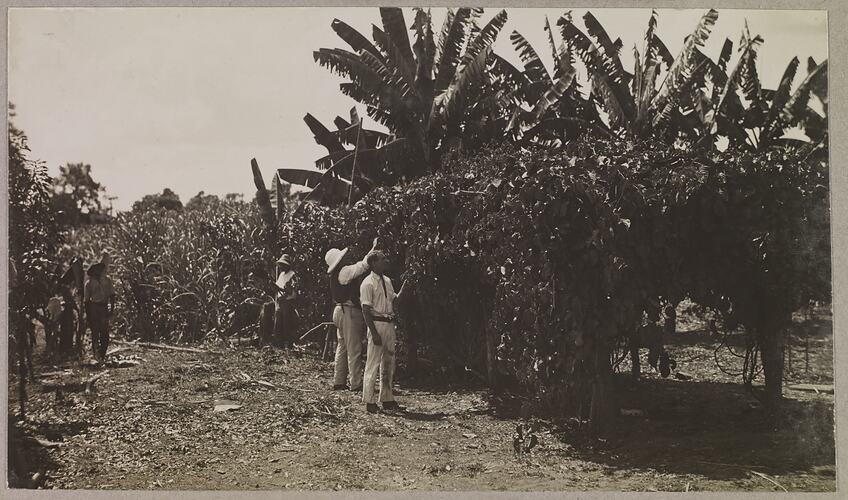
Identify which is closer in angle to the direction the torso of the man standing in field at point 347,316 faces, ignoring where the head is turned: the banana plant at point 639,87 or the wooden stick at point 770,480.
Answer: the banana plant

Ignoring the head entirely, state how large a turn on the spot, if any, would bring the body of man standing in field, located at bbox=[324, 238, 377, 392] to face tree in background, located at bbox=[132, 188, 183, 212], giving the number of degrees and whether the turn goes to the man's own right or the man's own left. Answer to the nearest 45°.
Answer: approximately 45° to the man's own left

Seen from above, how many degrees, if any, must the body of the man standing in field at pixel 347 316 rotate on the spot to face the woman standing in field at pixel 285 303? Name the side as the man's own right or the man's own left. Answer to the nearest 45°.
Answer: approximately 90° to the man's own left

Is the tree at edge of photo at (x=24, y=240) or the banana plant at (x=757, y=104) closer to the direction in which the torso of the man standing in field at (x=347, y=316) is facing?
the banana plant

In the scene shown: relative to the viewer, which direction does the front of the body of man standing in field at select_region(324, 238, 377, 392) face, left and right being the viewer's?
facing away from the viewer and to the right of the viewer

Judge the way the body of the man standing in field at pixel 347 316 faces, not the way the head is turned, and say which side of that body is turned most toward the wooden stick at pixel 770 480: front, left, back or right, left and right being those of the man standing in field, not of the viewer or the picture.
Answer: right

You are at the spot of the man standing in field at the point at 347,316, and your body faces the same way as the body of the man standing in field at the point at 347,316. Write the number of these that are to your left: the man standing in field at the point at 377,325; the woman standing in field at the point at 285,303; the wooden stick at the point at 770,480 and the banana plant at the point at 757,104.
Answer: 1

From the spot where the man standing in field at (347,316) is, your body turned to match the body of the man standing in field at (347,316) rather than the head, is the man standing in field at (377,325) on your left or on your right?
on your right

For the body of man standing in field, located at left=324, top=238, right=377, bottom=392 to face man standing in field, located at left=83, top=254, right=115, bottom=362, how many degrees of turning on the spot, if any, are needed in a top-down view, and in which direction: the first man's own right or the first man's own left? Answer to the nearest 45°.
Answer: approximately 135° to the first man's own left

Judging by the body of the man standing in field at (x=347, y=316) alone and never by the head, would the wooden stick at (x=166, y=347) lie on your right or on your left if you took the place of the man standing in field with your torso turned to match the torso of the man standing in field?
on your left

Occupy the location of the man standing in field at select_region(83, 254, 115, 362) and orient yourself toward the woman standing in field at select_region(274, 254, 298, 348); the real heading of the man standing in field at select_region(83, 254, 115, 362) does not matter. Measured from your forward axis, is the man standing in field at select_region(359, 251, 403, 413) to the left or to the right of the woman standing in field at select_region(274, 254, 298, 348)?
right
